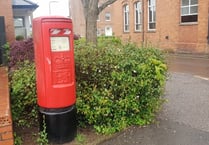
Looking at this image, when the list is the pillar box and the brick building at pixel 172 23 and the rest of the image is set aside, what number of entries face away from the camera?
0

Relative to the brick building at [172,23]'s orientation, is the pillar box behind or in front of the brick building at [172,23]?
in front

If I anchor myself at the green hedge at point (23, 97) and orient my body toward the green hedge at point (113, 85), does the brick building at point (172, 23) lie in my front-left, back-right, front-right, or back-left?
front-left

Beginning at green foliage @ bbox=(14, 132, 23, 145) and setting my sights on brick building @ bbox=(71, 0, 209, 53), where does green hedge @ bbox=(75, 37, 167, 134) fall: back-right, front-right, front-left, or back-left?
front-right

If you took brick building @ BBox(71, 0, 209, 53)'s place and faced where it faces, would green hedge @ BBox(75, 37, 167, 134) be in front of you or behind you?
in front

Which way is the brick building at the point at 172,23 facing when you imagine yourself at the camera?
facing the viewer and to the left of the viewer

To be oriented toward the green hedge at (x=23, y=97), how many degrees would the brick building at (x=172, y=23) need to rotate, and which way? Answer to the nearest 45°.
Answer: approximately 45° to its left

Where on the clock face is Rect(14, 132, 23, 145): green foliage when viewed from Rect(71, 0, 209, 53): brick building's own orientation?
The green foliage is roughly at 11 o'clock from the brick building.
